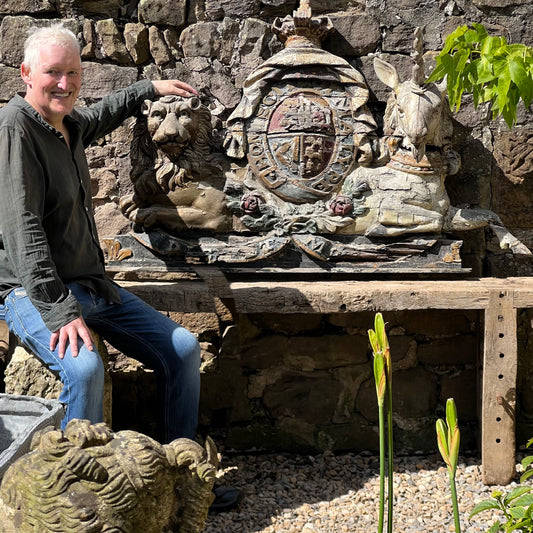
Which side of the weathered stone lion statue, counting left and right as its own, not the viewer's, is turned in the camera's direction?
right

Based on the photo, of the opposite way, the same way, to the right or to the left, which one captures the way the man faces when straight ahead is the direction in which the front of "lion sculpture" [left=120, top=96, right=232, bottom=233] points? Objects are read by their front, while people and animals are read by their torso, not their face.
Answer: to the left

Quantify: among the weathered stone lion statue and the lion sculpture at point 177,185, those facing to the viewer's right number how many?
1

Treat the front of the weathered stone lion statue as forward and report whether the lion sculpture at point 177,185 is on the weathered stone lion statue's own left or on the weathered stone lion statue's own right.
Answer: on the weathered stone lion statue's own left

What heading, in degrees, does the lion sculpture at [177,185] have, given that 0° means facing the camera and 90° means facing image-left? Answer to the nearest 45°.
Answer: approximately 45°

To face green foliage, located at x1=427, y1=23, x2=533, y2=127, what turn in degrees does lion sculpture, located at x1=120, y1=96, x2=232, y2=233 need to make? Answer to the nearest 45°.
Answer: approximately 90° to its left

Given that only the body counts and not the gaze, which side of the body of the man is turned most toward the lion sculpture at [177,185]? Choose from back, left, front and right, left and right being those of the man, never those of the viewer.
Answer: left

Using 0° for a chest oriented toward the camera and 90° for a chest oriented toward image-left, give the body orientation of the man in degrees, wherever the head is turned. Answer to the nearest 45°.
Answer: approximately 315°

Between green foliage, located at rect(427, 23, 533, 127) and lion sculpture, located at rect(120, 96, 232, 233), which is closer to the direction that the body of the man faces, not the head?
the green foliage
